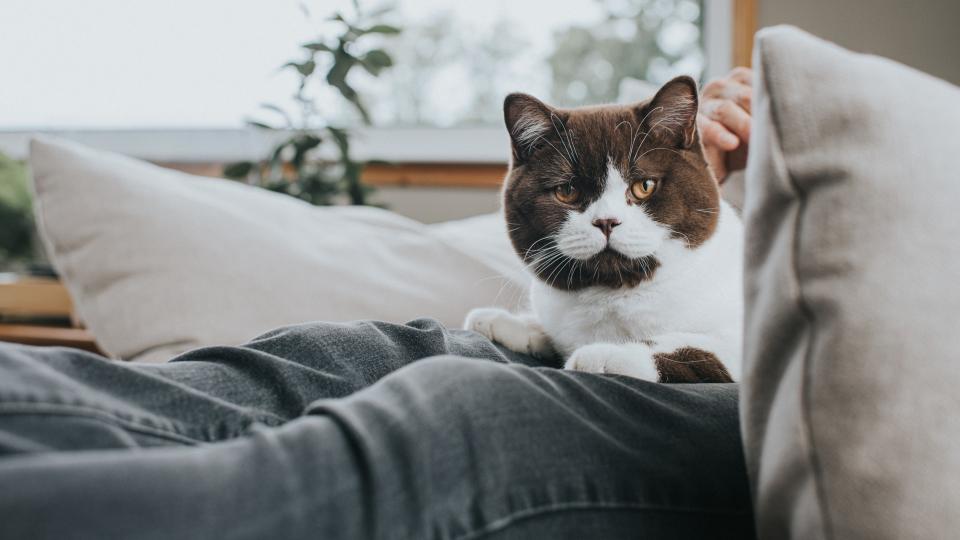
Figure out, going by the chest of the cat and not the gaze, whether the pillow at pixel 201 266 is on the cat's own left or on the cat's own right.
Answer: on the cat's own right

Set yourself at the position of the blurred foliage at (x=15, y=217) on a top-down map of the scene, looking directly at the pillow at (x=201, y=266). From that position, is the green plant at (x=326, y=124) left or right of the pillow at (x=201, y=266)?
left

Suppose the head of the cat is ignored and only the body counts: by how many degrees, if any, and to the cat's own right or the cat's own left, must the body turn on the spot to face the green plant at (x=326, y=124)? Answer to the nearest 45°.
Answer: approximately 90° to the cat's own right

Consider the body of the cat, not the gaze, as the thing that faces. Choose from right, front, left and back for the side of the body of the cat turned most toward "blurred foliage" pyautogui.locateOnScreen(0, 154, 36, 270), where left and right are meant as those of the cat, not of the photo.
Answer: right

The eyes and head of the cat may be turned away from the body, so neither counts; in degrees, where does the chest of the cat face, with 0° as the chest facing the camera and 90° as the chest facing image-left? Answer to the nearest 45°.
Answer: approximately 45°
